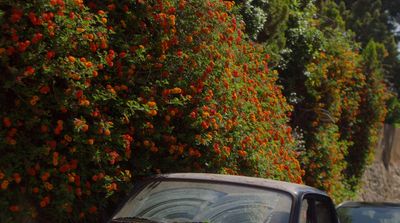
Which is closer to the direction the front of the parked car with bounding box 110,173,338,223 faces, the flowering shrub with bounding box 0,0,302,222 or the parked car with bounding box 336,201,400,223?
the flowering shrub
